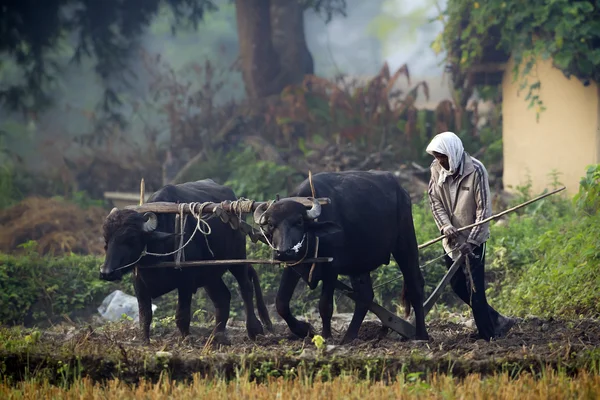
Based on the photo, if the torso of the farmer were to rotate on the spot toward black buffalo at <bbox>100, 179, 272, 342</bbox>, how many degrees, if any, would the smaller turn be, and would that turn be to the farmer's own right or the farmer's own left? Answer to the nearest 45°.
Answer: approximately 45° to the farmer's own right

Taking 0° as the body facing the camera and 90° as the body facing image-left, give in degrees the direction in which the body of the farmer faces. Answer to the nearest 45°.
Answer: approximately 45°

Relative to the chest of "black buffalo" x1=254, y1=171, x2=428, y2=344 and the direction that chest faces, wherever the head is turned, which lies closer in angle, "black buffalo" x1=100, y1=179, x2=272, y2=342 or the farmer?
the black buffalo

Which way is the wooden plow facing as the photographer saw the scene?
facing to the left of the viewer

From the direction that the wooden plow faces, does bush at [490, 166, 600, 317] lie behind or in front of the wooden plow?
behind

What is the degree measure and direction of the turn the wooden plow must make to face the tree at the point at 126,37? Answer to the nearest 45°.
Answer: approximately 90° to its right

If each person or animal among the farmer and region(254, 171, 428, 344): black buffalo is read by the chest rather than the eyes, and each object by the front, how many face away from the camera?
0

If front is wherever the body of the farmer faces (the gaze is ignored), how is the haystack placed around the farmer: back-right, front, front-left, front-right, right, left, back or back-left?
right

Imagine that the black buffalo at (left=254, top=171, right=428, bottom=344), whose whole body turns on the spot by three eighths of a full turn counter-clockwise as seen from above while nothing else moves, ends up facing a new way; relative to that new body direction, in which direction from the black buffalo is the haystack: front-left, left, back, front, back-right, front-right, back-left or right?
back-left

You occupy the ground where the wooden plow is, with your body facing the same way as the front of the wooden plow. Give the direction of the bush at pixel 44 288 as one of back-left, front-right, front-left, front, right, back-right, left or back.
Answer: front-right
